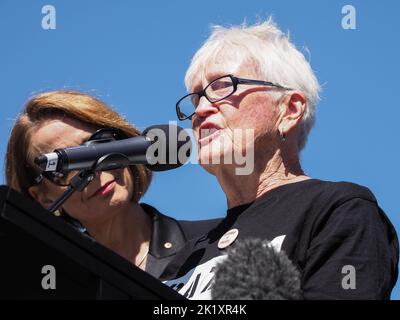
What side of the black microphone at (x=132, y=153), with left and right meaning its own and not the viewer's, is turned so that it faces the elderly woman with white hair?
front

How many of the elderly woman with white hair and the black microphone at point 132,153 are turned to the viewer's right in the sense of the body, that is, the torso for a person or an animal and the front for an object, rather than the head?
1

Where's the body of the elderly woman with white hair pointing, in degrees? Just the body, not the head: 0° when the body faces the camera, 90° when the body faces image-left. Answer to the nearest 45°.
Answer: approximately 45°

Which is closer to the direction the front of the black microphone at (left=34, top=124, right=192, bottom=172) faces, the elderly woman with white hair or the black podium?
the elderly woman with white hair

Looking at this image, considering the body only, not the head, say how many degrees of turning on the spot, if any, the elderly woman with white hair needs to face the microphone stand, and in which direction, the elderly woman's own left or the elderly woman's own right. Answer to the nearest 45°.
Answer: approximately 45° to the elderly woman's own right

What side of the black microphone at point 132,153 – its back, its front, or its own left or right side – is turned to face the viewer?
right

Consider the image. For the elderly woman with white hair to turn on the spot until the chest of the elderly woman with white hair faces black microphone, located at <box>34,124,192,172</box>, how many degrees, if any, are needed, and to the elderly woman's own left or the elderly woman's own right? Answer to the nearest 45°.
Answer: approximately 45° to the elderly woman's own right

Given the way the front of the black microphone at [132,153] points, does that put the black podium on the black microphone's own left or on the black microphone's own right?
on the black microphone's own right
